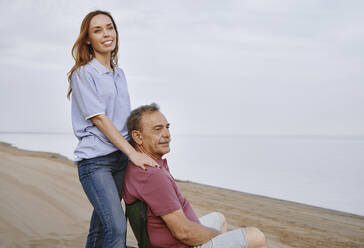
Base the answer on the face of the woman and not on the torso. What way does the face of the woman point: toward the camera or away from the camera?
toward the camera

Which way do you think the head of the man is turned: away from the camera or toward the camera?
toward the camera

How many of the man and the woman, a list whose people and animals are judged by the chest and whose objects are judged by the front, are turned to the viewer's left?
0

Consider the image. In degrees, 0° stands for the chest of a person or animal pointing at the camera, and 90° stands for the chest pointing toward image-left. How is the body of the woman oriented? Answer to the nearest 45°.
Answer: approximately 315°

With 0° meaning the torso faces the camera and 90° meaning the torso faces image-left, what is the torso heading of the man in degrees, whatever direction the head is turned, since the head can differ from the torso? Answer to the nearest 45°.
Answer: approximately 270°
